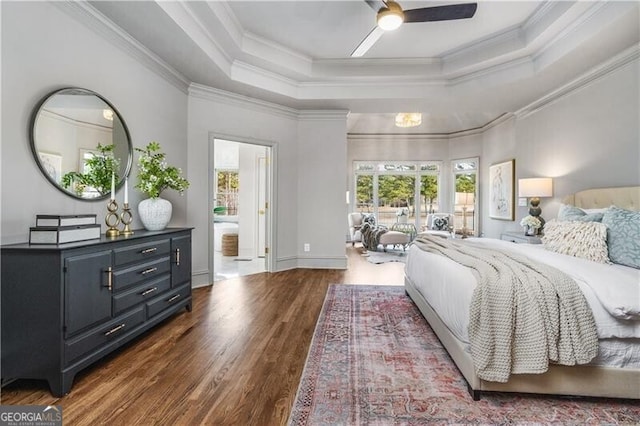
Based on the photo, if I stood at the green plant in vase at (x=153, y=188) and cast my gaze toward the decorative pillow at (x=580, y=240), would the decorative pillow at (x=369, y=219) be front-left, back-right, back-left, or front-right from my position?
front-left

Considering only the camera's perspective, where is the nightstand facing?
facing the viewer and to the left of the viewer

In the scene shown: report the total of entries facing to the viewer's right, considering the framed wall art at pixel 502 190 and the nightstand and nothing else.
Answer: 0

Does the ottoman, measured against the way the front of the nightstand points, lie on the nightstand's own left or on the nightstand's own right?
on the nightstand's own right

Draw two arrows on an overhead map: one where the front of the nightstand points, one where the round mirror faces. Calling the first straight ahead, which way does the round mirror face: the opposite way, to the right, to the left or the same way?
the opposite way

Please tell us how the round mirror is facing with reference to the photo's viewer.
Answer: facing the viewer and to the right of the viewer

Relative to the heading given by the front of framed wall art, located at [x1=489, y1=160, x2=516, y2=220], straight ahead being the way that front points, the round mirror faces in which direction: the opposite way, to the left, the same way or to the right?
the opposite way

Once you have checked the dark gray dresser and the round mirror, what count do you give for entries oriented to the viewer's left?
0

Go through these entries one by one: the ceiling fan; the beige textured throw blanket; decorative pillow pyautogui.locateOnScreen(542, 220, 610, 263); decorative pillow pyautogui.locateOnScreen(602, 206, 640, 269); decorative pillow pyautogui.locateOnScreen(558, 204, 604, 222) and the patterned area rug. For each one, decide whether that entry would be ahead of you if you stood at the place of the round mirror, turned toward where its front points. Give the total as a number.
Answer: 6

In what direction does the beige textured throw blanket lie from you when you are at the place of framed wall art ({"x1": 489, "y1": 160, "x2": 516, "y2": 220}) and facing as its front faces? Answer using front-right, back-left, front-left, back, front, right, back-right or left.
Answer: front-left

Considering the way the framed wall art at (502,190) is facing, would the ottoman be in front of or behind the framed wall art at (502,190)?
in front

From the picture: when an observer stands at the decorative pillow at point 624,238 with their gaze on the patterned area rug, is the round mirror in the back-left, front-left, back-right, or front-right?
front-right

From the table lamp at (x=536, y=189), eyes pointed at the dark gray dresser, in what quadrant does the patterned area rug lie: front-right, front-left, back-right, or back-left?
front-left
